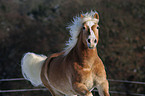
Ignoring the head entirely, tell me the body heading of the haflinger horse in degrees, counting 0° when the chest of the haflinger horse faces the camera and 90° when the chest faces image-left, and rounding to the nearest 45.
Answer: approximately 315°
